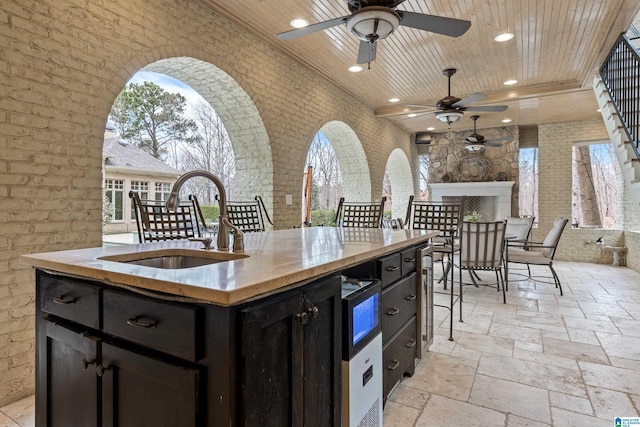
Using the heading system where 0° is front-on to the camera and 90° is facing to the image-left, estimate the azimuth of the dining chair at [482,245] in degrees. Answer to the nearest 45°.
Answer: approximately 180°

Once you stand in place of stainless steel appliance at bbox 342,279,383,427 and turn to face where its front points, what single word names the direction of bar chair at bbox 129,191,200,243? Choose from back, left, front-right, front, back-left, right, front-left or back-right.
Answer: back

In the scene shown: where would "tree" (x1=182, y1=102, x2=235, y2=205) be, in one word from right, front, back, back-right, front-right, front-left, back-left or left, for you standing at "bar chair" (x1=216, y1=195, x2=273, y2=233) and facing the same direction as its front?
back-left

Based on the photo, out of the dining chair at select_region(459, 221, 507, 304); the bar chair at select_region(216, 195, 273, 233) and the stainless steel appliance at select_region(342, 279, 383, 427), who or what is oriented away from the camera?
the dining chair at select_region(459, 221, 507, 304)

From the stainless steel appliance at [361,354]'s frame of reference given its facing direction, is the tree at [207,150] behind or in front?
behind
